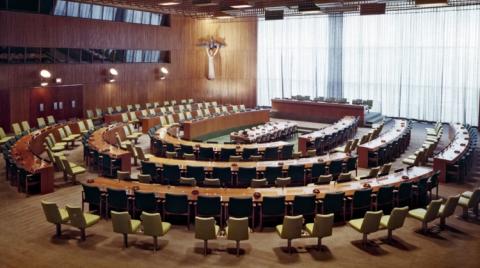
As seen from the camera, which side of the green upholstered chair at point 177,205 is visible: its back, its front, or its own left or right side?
back

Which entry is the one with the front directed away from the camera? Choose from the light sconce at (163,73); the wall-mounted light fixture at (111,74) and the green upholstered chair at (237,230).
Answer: the green upholstered chair

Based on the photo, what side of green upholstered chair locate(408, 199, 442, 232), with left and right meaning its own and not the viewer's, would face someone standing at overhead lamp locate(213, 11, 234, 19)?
front

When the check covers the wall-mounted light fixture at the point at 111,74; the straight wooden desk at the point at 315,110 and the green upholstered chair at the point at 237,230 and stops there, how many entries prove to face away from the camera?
1

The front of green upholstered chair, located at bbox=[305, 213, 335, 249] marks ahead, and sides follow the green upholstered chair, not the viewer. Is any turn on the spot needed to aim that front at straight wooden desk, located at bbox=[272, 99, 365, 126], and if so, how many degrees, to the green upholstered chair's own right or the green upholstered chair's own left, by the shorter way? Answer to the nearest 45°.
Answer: approximately 45° to the green upholstered chair's own right

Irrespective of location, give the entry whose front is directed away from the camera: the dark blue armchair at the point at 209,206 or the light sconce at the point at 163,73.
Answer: the dark blue armchair

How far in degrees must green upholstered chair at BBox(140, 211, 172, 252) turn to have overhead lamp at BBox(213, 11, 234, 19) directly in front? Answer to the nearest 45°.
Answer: approximately 45° to its left

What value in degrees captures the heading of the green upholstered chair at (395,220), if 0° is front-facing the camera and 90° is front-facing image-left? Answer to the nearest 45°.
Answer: approximately 135°

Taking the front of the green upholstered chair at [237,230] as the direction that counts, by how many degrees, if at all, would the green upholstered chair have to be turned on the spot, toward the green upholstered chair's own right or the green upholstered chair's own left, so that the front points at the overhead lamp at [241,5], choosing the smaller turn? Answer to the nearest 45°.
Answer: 0° — it already faces it

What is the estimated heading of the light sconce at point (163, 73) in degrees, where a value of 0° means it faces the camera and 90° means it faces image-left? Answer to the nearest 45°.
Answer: approximately 315°

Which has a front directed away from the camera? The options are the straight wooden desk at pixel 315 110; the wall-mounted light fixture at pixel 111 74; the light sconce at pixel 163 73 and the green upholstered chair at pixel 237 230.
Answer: the green upholstered chair

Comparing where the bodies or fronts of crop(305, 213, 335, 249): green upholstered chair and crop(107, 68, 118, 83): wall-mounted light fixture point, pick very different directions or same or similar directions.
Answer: very different directions

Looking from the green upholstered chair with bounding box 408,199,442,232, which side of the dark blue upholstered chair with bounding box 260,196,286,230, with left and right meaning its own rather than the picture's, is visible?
right

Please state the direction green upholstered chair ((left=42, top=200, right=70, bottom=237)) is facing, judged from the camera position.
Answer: facing away from the viewer and to the right of the viewer

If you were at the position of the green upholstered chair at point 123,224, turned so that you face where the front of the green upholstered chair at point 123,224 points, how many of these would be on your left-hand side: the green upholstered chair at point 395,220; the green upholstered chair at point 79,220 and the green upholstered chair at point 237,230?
1

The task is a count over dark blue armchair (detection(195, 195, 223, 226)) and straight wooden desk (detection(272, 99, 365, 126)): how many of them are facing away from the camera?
1
